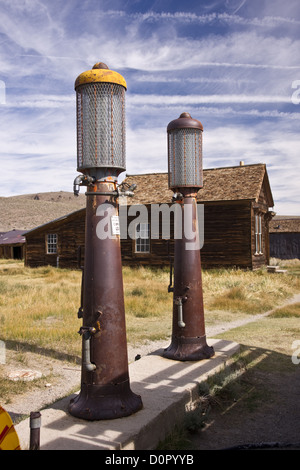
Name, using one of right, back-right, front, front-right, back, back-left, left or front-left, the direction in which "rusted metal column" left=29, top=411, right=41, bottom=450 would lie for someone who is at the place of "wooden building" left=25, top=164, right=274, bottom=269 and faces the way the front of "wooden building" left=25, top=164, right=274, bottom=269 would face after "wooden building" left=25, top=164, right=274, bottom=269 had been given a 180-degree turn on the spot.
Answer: left

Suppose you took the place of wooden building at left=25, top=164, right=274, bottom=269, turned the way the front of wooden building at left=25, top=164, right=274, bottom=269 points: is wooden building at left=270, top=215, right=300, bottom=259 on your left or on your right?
on your left

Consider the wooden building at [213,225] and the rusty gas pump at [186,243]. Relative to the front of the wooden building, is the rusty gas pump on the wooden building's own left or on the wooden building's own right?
on the wooden building's own right

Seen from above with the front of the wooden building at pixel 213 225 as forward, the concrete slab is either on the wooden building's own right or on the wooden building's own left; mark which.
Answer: on the wooden building's own right

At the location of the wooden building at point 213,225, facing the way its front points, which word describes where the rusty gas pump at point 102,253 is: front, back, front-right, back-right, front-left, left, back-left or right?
right
